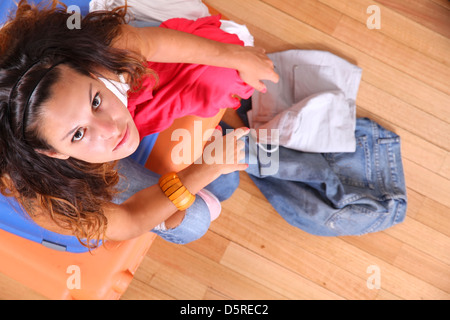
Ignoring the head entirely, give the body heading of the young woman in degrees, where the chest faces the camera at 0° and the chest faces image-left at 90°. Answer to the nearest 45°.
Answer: approximately 270°
